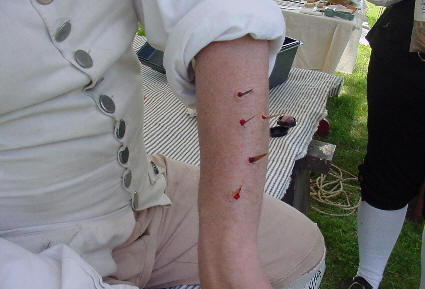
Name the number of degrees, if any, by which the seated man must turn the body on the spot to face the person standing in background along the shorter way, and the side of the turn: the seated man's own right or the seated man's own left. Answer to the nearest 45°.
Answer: approximately 90° to the seated man's own left

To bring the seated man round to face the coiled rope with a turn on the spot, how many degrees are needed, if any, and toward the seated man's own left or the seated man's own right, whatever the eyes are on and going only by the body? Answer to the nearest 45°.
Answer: approximately 90° to the seated man's own left

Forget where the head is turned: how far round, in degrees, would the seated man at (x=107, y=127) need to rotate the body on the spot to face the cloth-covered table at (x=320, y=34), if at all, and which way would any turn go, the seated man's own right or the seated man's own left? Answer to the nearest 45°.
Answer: approximately 90° to the seated man's own left

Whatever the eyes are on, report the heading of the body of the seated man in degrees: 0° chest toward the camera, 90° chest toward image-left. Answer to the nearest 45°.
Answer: approximately 315°
